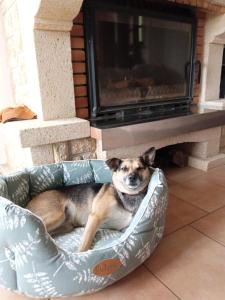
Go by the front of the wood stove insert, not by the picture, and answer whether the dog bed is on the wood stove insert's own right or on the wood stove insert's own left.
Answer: on the wood stove insert's own right

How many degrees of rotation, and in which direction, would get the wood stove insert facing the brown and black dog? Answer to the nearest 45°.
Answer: approximately 45° to its right

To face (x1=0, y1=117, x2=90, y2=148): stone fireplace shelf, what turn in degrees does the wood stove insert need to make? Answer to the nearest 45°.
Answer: approximately 90° to its right

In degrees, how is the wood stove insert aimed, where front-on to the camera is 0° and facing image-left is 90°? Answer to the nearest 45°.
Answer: approximately 315°
